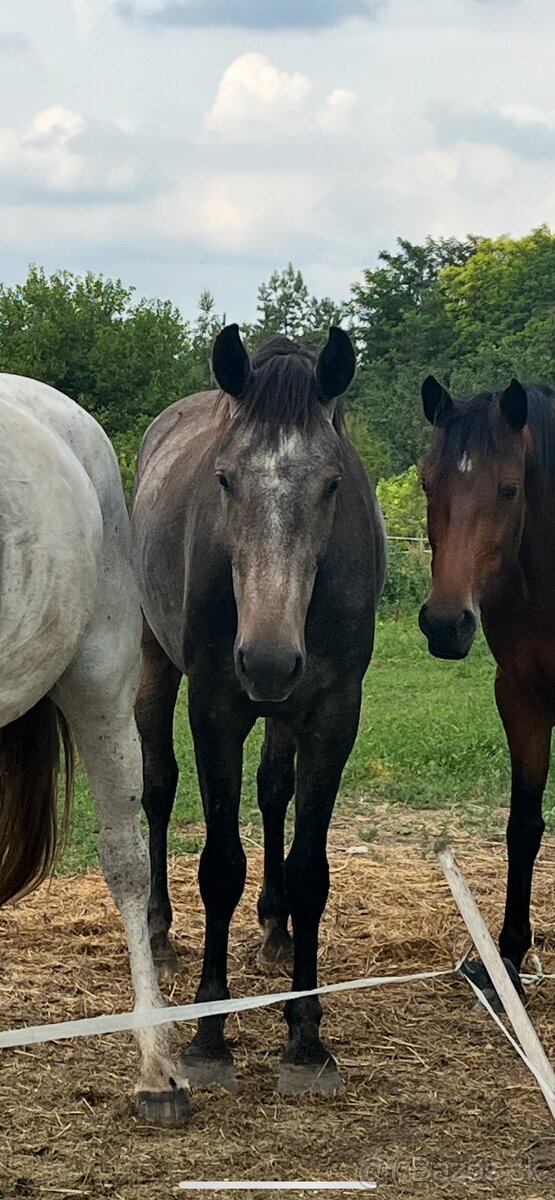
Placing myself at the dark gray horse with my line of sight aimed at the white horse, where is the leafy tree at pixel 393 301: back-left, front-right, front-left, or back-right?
back-right

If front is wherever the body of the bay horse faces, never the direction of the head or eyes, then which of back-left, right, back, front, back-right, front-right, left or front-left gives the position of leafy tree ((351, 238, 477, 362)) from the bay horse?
back-right

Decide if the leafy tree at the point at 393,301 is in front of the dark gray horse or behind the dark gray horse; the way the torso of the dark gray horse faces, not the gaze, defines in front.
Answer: behind

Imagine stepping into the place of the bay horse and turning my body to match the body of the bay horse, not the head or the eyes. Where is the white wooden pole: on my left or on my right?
on my left

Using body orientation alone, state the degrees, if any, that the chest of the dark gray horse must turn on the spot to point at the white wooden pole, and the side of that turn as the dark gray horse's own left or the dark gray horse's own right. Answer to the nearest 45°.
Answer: approximately 45° to the dark gray horse's own left

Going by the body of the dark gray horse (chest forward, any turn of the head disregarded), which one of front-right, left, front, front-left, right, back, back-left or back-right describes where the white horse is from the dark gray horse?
right

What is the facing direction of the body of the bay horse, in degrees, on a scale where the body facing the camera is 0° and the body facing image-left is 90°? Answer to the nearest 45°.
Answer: approximately 45°

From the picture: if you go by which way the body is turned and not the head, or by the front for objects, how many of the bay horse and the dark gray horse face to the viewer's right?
0

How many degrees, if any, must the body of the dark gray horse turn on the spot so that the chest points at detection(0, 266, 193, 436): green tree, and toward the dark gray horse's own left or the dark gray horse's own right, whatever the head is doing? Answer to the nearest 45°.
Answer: approximately 180°

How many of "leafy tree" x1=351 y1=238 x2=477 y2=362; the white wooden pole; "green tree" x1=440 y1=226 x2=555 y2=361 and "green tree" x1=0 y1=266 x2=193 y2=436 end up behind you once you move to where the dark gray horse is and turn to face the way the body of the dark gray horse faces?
3

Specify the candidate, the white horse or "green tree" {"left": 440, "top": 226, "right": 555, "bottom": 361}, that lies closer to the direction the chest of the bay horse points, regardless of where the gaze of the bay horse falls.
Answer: the white horse
